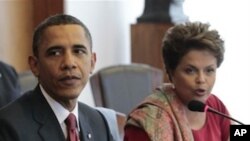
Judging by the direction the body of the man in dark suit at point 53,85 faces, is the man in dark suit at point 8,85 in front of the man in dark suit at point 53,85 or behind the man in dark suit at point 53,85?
behind

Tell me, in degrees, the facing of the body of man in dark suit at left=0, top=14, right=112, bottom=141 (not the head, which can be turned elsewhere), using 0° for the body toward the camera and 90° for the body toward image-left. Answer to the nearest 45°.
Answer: approximately 315°

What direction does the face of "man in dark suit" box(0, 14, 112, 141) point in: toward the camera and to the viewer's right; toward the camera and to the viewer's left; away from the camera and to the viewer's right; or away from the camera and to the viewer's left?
toward the camera and to the viewer's right
